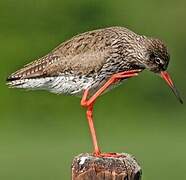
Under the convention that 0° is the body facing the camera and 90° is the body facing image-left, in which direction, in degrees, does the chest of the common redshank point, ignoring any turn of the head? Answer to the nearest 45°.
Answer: approximately 270°
